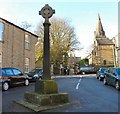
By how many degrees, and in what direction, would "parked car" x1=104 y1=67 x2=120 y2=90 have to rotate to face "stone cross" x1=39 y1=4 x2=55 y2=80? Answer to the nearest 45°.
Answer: approximately 45° to its right

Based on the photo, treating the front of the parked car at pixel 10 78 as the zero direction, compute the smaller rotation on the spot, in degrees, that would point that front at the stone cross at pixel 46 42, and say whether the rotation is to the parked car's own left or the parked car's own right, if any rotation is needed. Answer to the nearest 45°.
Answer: approximately 135° to the parked car's own right

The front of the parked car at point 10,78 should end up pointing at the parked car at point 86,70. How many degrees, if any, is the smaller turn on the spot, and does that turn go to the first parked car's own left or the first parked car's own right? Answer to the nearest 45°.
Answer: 0° — it already faces it

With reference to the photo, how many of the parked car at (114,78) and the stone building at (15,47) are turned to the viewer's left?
0

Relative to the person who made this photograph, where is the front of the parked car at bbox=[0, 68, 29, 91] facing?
facing away from the viewer and to the right of the viewer

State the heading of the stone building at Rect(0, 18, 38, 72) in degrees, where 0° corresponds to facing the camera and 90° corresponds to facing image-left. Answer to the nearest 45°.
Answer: approximately 315°

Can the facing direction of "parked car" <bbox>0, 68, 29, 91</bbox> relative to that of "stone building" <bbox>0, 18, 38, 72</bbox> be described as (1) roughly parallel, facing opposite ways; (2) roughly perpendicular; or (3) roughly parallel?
roughly perpendicular

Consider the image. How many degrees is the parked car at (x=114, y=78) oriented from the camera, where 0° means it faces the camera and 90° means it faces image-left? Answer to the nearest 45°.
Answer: approximately 315°

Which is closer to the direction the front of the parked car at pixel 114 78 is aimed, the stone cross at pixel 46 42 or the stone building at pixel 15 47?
the stone cross

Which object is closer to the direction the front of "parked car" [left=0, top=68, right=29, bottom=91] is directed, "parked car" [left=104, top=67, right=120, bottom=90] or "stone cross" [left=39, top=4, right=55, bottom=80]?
the parked car

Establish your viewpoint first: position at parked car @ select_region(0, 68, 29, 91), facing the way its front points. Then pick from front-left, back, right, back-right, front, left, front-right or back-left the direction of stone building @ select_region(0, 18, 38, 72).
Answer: front-left
